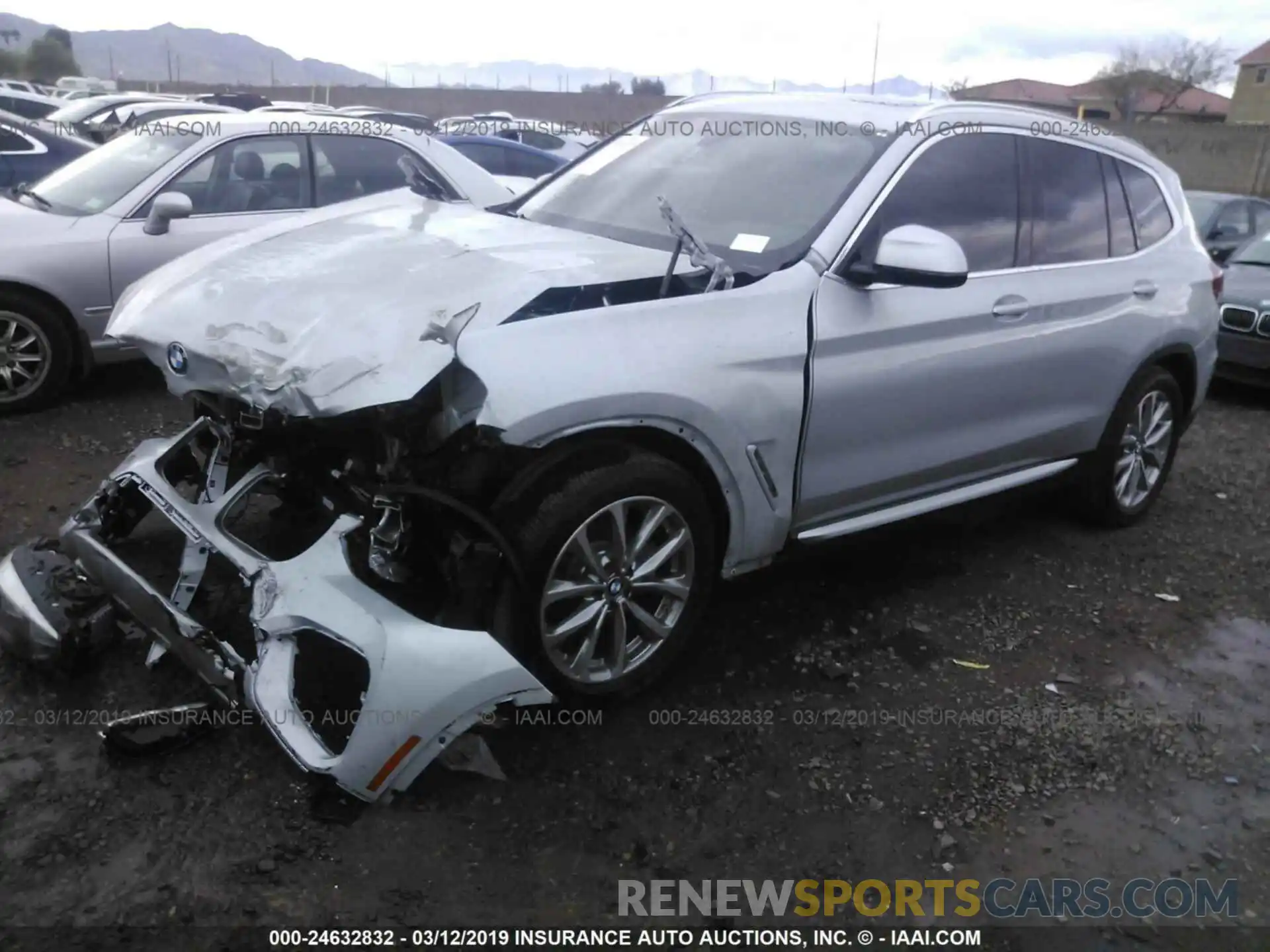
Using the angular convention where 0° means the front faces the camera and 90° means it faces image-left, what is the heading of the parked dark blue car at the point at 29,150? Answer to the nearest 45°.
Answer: approximately 90°

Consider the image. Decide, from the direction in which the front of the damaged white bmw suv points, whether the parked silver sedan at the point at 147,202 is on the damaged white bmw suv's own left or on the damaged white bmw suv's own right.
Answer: on the damaged white bmw suv's own right

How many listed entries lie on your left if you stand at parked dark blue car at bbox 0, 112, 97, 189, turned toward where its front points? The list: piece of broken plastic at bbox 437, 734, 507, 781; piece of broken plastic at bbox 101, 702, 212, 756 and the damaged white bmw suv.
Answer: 3

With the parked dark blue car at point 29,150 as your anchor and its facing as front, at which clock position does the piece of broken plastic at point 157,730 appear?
The piece of broken plastic is roughly at 9 o'clock from the parked dark blue car.

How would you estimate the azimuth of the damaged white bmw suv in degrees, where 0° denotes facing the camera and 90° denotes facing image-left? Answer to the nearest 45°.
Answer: approximately 45°
